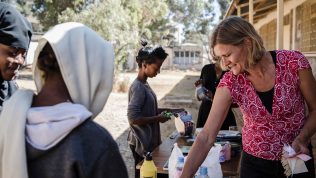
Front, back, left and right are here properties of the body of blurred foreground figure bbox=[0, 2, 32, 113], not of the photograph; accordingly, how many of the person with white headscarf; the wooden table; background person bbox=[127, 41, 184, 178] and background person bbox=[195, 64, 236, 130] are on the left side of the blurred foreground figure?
3

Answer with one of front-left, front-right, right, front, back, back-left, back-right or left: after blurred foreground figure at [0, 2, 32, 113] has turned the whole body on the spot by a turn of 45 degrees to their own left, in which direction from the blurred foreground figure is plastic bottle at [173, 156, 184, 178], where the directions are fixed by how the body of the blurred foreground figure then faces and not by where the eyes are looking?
front

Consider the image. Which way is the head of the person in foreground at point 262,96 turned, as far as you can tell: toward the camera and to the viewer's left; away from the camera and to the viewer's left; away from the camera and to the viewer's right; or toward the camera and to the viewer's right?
toward the camera and to the viewer's left

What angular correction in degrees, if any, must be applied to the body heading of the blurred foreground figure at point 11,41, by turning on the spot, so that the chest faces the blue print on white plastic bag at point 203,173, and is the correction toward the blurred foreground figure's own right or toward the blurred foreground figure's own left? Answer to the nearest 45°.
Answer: approximately 45° to the blurred foreground figure's own left

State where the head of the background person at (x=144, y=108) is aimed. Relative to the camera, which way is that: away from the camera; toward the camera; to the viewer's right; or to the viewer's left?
to the viewer's right

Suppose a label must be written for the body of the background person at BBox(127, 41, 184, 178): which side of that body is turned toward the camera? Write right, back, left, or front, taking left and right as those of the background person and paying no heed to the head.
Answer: right

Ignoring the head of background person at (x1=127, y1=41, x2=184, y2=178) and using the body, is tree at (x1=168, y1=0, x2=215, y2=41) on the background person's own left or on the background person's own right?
on the background person's own left

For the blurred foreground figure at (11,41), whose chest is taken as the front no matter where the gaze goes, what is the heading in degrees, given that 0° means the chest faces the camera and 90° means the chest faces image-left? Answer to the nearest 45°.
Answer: approximately 315°

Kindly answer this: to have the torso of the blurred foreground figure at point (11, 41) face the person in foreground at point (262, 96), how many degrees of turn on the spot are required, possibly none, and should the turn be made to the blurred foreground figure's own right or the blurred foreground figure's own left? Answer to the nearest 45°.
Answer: approximately 45° to the blurred foreground figure's own left

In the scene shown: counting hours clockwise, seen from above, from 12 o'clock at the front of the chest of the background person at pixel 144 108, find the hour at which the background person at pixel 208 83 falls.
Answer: the background person at pixel 208 83 is roughly at 10 o'clock from the background person at pixel 144 108.
